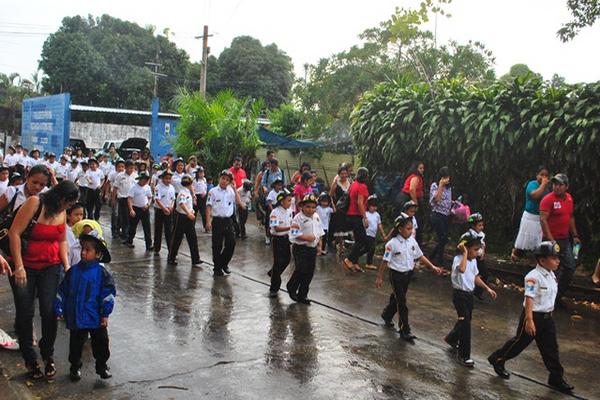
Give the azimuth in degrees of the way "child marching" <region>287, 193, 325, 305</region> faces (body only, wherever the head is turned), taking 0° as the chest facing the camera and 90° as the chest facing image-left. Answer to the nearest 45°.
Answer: approximately 315°

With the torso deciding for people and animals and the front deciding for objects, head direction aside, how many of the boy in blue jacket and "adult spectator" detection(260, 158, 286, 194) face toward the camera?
2

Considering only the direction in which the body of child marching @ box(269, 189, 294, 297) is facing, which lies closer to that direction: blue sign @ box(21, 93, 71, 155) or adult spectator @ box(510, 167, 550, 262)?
the adult spectator

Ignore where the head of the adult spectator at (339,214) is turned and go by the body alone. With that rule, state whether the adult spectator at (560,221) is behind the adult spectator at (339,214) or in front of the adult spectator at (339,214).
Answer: in front

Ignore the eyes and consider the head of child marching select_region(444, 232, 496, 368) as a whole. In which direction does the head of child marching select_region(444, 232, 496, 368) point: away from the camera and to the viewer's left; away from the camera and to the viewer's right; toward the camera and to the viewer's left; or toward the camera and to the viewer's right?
toward the camera and to the viewer's right

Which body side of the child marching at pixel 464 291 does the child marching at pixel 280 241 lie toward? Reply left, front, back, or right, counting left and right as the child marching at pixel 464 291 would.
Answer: back

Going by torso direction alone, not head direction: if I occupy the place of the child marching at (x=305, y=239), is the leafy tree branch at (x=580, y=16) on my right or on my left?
on my left

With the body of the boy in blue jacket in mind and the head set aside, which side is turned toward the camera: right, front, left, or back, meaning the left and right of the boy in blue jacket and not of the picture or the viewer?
front

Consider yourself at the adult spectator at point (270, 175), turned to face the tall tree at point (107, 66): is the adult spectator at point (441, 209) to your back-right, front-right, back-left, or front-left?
back-right

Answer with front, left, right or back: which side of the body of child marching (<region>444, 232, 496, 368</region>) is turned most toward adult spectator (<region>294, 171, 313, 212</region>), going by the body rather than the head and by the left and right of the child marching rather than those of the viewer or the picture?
back

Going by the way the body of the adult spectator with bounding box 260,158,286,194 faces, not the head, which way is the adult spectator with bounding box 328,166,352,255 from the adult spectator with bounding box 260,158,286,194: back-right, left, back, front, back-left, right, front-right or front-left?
front-left

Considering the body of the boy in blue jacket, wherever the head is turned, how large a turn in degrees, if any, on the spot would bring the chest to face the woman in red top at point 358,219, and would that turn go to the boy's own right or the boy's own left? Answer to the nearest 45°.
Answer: approximately 135° to the boy's own left
